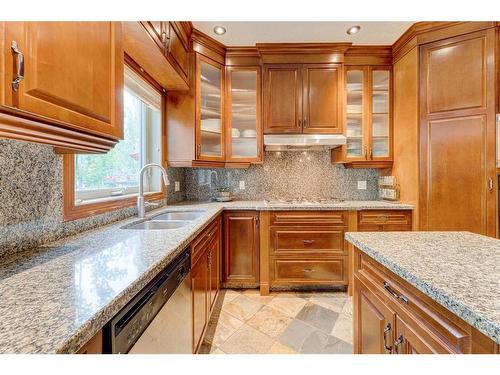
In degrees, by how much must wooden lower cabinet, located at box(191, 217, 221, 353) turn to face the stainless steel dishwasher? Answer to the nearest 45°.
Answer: approximately 90° to its right

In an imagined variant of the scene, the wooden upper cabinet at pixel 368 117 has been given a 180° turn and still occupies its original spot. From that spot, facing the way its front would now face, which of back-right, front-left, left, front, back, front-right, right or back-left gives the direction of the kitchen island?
back

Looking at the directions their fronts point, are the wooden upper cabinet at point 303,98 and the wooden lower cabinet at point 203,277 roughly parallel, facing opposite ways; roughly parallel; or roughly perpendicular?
roughly perpendicular

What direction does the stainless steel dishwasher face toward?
to the viewer's right

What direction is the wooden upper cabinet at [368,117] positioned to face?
toward the camera

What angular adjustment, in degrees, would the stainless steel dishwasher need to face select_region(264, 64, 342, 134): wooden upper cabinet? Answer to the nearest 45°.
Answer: approximately 45° to its left

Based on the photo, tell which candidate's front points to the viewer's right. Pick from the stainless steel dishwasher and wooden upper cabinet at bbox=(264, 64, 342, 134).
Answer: the stainless steel dishwasher

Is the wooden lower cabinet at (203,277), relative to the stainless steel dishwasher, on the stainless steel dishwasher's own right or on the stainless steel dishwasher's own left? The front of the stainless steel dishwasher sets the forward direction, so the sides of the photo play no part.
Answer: on the stainless steel dishwasher's own left

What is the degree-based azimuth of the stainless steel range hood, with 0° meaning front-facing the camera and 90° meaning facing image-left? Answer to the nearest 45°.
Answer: approximately 0°

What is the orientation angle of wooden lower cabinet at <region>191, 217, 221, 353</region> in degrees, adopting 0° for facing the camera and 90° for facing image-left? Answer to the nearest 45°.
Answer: approximately 270°
